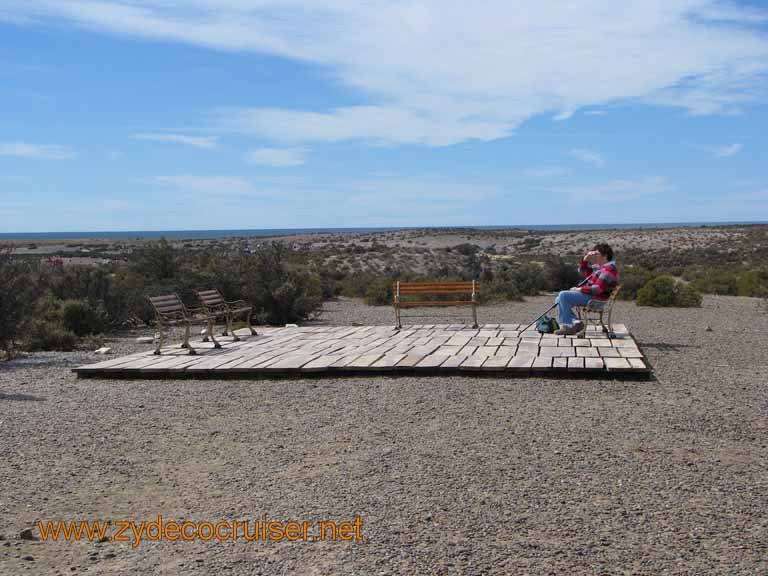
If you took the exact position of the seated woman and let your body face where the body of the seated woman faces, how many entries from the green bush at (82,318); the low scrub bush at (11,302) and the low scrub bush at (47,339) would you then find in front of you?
3

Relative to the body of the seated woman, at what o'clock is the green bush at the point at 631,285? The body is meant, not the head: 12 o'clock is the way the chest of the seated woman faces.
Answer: The green bush is roughly at 3 o'clock from the seated woman.

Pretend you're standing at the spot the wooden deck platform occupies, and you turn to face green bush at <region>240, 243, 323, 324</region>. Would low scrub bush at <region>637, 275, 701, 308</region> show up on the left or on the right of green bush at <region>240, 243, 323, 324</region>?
right

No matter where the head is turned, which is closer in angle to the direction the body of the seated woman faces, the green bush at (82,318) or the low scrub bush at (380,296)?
the green bush

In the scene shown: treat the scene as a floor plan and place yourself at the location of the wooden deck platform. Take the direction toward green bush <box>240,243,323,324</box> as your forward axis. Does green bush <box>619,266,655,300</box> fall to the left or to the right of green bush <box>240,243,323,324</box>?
right

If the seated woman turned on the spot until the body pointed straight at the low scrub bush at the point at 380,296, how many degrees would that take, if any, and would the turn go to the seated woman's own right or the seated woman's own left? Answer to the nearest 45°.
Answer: approximately 45° to the seated woman's own right

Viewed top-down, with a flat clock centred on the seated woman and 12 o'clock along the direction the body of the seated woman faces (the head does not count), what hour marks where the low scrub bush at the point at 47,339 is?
The low scrub bush is roughly at 12 o'clock from the seated woman.

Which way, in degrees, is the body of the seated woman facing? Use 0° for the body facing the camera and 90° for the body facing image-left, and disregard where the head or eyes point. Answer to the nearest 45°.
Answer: approximately 90°
